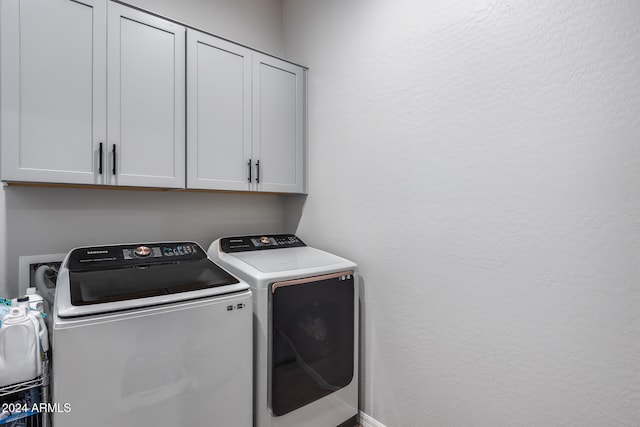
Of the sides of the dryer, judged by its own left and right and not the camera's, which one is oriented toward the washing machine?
right
